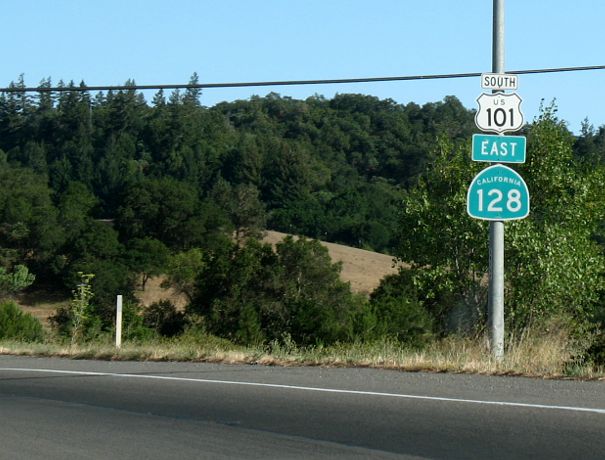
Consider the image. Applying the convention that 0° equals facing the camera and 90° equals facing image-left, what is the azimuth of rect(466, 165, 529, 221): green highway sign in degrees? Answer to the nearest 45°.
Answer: approximately 0°

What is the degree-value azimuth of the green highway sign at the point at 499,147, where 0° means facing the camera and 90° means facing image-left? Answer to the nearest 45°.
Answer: approximately 0°

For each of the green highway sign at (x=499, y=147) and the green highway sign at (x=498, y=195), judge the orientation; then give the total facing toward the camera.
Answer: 2
